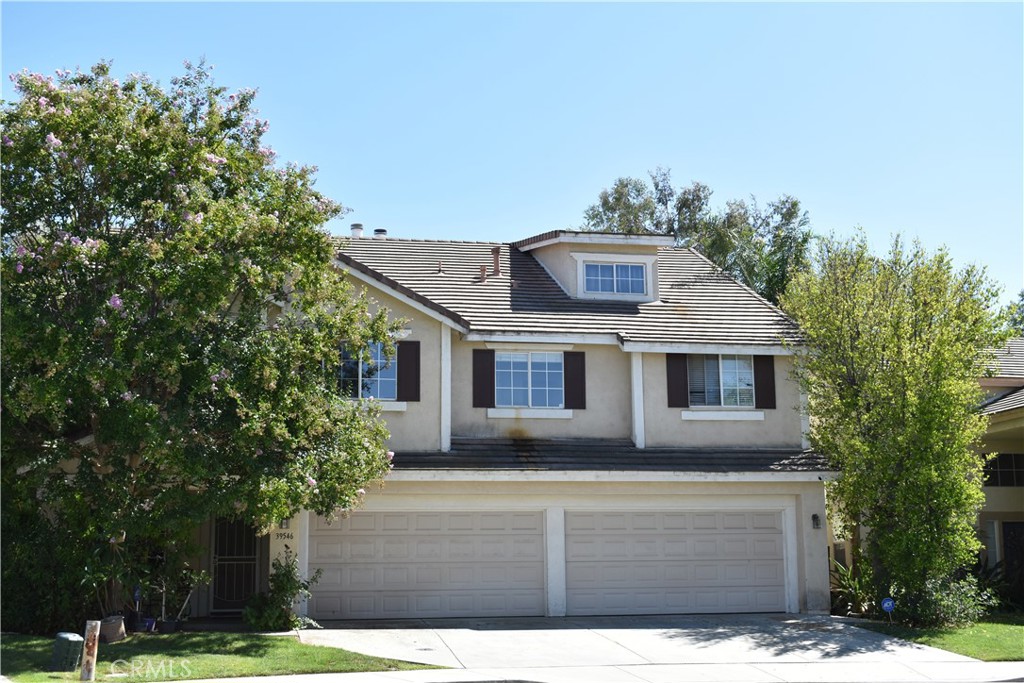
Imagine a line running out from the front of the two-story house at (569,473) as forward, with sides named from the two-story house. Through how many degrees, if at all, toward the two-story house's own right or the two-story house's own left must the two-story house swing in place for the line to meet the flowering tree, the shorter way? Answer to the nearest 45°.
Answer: approximately 45° to the two-story house's own right

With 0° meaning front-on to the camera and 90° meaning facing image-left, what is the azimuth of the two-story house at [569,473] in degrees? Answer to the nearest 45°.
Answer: approximately 0°

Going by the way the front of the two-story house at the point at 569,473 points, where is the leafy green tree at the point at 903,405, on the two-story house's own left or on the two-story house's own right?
on the two-story house's own left

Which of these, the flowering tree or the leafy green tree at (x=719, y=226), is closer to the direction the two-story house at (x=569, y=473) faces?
the flowering tree

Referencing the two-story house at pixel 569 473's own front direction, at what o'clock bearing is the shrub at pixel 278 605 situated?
The shrub is roughly at 2 o'clock from the two-story house.

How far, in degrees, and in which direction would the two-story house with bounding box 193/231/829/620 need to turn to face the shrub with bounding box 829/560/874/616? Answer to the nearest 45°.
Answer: approximately 90° to its left

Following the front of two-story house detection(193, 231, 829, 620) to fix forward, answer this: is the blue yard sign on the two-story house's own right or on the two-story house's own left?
on the two-story house's own left

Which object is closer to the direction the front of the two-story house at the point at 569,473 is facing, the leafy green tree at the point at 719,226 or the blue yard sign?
the blue yard sign

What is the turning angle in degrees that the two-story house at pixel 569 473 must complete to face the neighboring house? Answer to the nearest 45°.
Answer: approximately 135° to its left

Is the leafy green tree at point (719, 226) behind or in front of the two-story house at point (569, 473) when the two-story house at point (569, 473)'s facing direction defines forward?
behind
